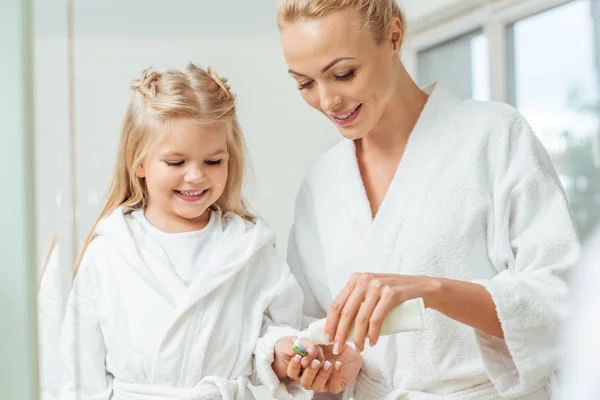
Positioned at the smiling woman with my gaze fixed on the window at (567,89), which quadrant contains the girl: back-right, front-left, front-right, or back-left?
back-left

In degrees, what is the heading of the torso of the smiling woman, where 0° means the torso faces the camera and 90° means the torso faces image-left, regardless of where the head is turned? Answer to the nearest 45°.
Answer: approximately 45°
